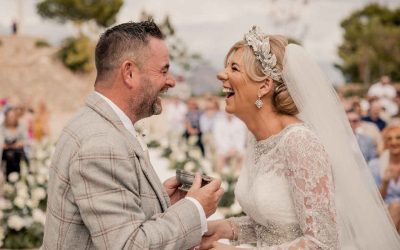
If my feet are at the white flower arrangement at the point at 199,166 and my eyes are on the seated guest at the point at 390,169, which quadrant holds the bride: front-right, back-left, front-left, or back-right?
front-right

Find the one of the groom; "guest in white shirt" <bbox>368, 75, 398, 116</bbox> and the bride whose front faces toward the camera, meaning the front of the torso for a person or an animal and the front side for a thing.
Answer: the guest in white shirt

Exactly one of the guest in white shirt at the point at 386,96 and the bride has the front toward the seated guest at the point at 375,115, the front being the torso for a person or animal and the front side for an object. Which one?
the guest in white shirt

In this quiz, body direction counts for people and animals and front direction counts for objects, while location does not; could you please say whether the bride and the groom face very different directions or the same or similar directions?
very different directions

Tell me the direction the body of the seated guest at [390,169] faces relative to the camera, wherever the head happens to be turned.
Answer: toward the camera

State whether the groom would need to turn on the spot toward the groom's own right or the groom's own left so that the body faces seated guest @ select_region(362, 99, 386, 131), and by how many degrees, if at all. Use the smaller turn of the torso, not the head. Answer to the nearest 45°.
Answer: approximately 45° to the groom's own left

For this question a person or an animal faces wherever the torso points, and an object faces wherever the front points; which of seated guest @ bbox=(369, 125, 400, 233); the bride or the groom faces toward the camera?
the seated guest

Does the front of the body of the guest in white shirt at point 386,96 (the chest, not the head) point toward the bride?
yes

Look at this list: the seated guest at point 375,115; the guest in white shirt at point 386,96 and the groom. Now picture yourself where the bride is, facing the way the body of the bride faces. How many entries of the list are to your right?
2

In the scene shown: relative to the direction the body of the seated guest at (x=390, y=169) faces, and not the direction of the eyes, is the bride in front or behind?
in front

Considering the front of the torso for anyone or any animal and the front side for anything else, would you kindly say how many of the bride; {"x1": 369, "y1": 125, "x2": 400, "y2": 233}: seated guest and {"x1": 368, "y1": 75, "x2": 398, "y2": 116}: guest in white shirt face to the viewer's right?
0

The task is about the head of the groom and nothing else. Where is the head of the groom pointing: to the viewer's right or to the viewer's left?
to the viewer's right

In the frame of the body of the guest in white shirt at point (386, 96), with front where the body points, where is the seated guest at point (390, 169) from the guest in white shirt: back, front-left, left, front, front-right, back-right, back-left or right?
front

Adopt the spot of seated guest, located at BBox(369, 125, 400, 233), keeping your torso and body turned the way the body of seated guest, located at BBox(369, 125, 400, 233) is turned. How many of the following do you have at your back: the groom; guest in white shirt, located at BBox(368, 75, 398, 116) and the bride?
1

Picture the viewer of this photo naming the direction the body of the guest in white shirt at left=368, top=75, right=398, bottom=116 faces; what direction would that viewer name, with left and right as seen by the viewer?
facing the viewer

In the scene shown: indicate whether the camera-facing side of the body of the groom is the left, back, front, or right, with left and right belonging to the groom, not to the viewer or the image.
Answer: right

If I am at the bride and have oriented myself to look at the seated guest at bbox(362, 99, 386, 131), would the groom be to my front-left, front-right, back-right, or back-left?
back-left
